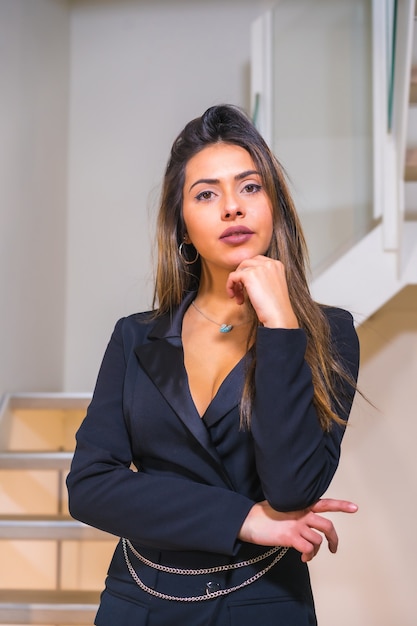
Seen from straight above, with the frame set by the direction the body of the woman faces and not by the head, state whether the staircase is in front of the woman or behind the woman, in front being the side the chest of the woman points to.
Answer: behind

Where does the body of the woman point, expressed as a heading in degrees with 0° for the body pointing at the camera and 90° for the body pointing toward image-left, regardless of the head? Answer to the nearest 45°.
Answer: approximately 0°
